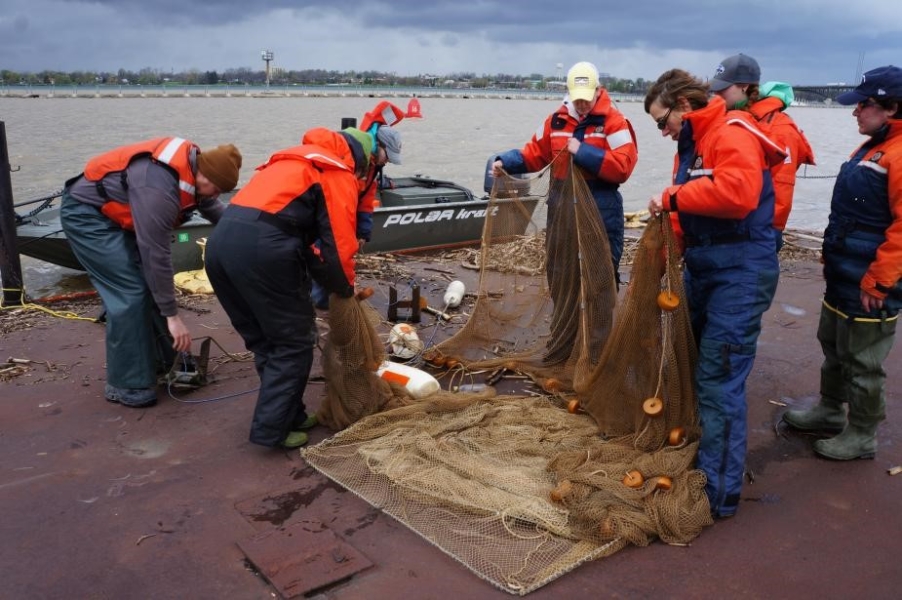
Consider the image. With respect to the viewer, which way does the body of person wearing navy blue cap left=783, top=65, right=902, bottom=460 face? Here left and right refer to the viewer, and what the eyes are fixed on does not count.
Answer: facing to the left of the viewer

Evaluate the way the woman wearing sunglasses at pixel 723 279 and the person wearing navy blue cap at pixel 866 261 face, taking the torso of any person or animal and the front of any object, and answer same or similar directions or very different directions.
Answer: same or similar directions

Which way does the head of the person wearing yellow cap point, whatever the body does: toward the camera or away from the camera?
toward the camera

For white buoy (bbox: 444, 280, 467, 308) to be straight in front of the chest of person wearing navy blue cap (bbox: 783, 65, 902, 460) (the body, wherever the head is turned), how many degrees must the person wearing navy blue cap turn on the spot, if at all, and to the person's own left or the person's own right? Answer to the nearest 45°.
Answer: approximately 45° to the person's own right

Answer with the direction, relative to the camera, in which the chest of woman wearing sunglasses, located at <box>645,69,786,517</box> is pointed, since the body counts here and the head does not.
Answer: to the viewer's left

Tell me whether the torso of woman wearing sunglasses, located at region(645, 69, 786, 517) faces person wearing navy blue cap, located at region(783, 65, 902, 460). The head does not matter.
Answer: no

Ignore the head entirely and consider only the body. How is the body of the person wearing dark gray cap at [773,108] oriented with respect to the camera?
to the viewer's left

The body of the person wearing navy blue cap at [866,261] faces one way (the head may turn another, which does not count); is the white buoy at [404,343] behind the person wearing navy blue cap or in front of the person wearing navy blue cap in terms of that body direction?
in front

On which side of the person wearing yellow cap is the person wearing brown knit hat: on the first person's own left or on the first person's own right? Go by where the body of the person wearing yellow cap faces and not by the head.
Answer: on the first person's own right

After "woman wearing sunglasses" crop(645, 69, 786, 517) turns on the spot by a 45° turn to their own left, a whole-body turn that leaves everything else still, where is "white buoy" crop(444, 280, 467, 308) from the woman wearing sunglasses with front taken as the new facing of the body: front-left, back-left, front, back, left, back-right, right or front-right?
right

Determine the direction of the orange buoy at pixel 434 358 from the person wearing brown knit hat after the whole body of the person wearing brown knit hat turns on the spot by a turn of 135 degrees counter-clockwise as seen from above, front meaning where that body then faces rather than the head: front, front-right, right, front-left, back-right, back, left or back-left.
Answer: back-right

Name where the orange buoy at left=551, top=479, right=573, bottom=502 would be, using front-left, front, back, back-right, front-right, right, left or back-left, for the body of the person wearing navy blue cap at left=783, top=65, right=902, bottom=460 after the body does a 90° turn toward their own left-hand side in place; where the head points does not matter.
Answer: front-right

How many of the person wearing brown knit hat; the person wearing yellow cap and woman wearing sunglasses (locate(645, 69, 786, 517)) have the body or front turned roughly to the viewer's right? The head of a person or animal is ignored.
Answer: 1

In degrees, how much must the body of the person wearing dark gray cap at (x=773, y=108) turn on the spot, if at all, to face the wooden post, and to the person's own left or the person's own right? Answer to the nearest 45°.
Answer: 0° — they already face it

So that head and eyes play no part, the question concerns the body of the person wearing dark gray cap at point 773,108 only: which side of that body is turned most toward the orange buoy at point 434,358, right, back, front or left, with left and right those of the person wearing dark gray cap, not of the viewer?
front

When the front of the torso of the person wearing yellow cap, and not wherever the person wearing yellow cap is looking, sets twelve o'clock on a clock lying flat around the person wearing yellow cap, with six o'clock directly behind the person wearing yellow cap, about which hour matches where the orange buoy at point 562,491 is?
The orange buoy is roughly at 12 o'clock from the person wearing yellow cap.

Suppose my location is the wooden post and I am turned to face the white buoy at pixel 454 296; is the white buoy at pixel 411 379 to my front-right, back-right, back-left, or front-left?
front-right

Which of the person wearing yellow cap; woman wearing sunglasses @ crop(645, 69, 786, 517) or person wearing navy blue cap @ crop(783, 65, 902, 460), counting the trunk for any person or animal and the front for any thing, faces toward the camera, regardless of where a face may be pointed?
the person wearing yellow cap

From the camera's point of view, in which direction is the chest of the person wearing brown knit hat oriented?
to the viewer's right

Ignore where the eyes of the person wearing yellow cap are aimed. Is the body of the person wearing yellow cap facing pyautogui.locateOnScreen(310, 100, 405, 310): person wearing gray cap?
no

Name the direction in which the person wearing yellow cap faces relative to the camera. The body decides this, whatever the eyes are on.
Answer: toward the camera

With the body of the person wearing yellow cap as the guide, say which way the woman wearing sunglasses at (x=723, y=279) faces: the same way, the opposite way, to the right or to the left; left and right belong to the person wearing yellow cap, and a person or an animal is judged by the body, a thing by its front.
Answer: to the right
